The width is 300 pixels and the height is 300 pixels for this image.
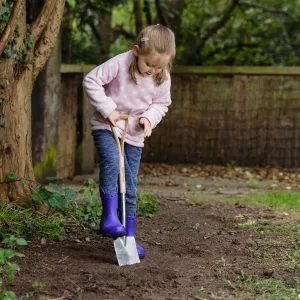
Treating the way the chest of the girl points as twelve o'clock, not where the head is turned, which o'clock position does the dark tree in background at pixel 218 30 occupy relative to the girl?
The dark tree in background is roughly at 8 o'clock from the girl.

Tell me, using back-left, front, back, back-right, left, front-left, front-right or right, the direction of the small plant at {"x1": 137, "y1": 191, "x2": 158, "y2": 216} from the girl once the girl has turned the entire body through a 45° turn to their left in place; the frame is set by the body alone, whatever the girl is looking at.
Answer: left

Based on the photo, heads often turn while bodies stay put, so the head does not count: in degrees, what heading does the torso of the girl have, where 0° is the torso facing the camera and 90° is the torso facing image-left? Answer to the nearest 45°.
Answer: approximately 315°

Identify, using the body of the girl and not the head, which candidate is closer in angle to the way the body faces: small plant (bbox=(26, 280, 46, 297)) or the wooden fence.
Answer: the small plant

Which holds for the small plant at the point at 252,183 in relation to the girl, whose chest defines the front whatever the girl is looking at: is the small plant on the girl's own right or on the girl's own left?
on the girl's own left

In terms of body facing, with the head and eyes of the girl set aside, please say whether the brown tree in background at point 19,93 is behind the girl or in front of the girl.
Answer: behind

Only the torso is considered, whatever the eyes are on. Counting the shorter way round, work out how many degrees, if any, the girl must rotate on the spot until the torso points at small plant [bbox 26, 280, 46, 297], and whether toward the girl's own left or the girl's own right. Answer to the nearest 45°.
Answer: approximately 90° to the girl's own right

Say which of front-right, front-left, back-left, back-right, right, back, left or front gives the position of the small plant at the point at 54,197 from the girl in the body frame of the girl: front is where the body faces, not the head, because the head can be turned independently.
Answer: back

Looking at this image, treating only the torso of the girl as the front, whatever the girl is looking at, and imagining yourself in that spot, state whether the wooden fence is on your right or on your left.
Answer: on your left
